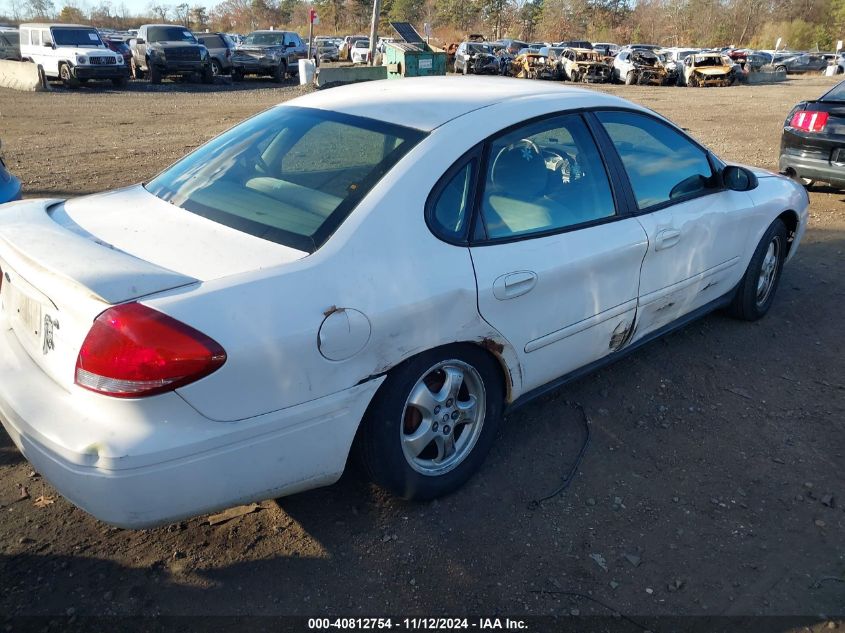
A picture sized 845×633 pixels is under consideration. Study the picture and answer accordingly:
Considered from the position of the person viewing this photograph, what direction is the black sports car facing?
facing away from the viewer and to the right of the viewer

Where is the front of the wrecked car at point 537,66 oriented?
toward the camera

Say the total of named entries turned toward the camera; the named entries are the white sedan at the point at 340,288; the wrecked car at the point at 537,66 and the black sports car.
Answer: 1

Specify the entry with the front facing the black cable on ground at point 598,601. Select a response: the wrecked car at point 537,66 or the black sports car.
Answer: the wrecked car

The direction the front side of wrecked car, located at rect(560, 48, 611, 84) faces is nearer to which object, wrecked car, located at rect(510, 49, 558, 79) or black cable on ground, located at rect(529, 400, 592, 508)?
the black cable on ground

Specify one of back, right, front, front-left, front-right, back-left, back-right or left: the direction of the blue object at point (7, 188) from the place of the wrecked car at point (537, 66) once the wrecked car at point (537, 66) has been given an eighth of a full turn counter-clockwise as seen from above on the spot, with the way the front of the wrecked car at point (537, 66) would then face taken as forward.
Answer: front-right

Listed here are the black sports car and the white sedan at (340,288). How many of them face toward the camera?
0

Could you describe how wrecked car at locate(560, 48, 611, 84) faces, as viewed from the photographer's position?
facing the viewer and to the right of the viewer

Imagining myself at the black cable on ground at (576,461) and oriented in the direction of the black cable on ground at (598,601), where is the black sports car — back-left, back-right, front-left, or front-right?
back-left

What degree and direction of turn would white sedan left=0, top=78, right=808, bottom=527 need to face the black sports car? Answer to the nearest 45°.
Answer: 0° — it already faces it

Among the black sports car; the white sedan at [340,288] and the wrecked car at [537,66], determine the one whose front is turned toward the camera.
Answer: the wrecked car

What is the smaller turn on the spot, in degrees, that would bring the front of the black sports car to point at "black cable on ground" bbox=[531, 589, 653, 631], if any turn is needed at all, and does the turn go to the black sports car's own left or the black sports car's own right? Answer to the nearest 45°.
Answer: approximately 135° to the black sports car's own right

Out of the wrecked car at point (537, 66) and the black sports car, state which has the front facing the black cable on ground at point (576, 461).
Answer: the wrecked car

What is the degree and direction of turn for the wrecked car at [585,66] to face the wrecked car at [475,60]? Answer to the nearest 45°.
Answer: approximately 135° to its right

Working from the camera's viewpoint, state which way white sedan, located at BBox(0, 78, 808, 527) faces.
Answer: facing away from the viewer and to the right of the viewer

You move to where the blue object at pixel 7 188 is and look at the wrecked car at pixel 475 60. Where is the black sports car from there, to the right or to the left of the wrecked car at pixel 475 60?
right
